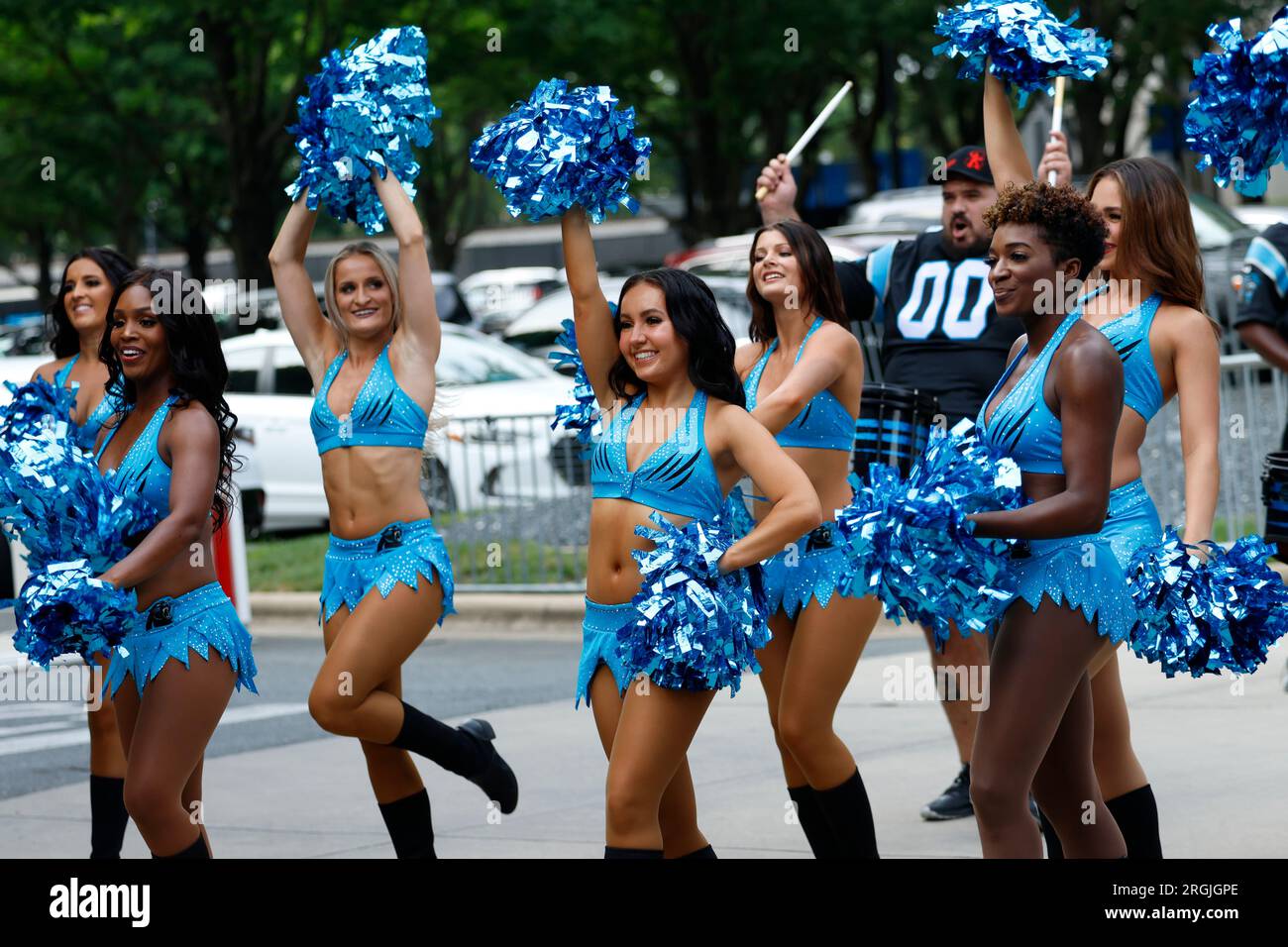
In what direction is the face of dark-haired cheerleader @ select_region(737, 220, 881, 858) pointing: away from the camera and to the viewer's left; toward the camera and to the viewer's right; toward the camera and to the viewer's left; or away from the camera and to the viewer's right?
toward the camera and to the viewer's left

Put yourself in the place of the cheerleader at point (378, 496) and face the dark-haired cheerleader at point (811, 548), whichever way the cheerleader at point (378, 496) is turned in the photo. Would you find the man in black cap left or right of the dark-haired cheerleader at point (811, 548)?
left

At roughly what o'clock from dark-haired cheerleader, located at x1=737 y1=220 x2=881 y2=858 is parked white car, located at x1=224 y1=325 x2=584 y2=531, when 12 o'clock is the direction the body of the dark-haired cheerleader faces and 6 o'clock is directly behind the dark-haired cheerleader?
The parked white car is roughly at 4 o'clock from the dark-haired cheerleader.

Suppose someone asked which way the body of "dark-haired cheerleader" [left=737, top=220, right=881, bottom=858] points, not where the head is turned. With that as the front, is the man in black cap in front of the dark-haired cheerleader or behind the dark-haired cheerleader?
behind

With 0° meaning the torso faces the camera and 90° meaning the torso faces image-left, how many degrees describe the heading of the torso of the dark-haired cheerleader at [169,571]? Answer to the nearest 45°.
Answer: approximately 45°

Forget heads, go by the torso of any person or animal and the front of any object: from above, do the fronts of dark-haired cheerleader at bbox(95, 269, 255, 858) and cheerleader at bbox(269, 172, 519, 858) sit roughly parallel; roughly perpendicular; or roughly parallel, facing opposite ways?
roughly parallel

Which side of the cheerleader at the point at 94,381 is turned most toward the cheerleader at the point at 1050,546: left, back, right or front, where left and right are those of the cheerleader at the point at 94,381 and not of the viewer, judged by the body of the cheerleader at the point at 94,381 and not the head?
left

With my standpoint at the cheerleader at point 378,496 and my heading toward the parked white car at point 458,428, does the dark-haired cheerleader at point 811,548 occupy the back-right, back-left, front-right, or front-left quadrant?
back-right

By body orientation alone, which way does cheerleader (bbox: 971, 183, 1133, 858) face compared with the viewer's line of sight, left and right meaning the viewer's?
facing to the left of the viewer

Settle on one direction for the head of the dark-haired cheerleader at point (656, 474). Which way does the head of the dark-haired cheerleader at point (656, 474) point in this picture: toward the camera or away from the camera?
toward the camera

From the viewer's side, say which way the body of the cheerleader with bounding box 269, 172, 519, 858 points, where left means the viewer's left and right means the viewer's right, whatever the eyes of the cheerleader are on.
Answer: facing the viewer and to the left of the viewer

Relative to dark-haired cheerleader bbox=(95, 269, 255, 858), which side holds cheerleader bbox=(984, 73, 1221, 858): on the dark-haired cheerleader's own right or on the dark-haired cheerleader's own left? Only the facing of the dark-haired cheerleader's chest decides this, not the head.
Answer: on the dark-haired cheerleader's own left

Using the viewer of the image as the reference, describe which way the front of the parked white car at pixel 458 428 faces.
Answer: facing the viewer and to the right of the viewer

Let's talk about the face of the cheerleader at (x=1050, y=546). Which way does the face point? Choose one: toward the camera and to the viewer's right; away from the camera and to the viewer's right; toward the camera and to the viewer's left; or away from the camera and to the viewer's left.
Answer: toward the camera and to the viewer's left

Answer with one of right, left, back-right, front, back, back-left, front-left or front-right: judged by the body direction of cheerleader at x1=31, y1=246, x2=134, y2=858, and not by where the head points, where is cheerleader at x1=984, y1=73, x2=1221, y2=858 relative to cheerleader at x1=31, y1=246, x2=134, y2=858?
left

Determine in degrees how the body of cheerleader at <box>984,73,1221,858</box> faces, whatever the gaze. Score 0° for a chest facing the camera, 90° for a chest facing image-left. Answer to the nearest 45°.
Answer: approximately 45°
